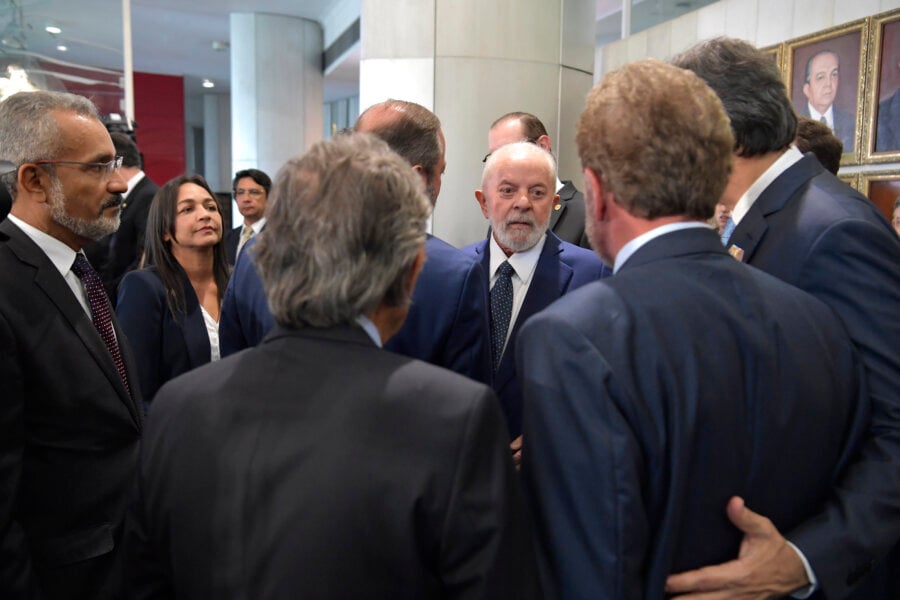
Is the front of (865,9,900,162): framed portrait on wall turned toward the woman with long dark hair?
yes

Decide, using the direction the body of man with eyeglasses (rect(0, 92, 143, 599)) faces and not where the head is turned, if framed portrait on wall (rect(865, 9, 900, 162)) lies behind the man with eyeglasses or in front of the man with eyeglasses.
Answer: in front

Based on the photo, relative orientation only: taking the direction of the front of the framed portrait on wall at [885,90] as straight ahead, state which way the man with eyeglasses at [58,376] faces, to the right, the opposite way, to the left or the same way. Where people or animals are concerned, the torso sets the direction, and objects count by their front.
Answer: the opposite way

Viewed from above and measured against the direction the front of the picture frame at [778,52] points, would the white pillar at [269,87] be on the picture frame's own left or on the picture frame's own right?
on the picture frame's own right

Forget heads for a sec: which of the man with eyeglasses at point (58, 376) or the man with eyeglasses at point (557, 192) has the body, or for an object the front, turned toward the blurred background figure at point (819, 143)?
the man with eyeglasses at point (58, 376)

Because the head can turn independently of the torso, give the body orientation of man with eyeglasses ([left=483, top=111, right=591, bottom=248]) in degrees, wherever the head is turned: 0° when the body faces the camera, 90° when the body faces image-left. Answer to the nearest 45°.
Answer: approximately 45°

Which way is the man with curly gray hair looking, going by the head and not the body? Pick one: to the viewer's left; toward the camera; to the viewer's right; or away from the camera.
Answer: away from the camera

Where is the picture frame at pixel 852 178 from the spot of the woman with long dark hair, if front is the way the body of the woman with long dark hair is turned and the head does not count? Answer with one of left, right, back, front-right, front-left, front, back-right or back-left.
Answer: front-left

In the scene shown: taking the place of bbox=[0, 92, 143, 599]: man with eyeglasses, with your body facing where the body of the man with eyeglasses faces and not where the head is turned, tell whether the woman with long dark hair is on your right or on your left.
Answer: on your left

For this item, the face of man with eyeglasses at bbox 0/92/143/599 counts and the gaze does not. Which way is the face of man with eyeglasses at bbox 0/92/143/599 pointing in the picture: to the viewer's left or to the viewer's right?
to the viewer's right

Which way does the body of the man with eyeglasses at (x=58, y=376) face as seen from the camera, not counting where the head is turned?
to the viewer's right
